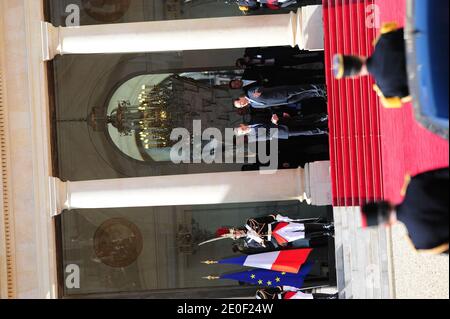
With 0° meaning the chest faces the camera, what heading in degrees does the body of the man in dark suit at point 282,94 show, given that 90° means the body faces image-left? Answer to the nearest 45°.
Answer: approximately 0°

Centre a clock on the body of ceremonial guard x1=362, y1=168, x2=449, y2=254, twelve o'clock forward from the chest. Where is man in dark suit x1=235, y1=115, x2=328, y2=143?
The man in dark suit is roughly at 11 o'clock from the ceremonial guard.
